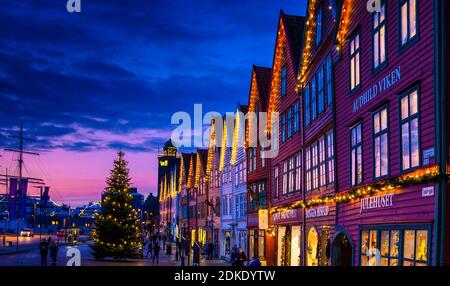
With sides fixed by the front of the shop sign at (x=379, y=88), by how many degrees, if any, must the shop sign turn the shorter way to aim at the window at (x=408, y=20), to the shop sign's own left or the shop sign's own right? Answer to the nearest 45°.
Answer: approximately 45° to the shop sign's own left

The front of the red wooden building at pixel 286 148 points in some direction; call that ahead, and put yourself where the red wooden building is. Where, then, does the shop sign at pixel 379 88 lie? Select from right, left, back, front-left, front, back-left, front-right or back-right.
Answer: front-left

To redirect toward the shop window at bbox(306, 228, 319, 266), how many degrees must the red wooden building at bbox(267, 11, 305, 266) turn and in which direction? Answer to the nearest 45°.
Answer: approximately 45° to its left

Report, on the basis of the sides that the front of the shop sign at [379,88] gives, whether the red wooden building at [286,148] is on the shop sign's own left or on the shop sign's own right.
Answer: on the shop sign's own right

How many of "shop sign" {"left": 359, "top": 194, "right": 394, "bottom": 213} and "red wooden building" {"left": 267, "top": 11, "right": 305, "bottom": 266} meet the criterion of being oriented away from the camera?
0

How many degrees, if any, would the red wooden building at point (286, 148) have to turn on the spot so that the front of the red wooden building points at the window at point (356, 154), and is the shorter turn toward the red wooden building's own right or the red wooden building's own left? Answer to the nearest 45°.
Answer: approximately 45° to the red wooden building's own left

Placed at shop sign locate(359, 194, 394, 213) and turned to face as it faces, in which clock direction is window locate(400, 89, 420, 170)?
The window is roughly at 10 o'clock from the shop sign.

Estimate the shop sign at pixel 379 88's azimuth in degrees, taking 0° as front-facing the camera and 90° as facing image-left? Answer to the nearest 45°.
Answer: approximately 45°

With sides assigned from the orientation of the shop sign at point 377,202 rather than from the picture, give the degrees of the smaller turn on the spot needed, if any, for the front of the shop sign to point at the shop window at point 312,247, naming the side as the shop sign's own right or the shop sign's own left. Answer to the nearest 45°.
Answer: approximately 135° to the shop sign's own right
